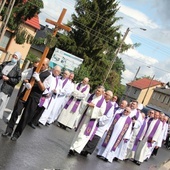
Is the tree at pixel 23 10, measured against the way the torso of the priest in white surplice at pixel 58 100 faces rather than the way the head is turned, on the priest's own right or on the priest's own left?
on the priest's own right
